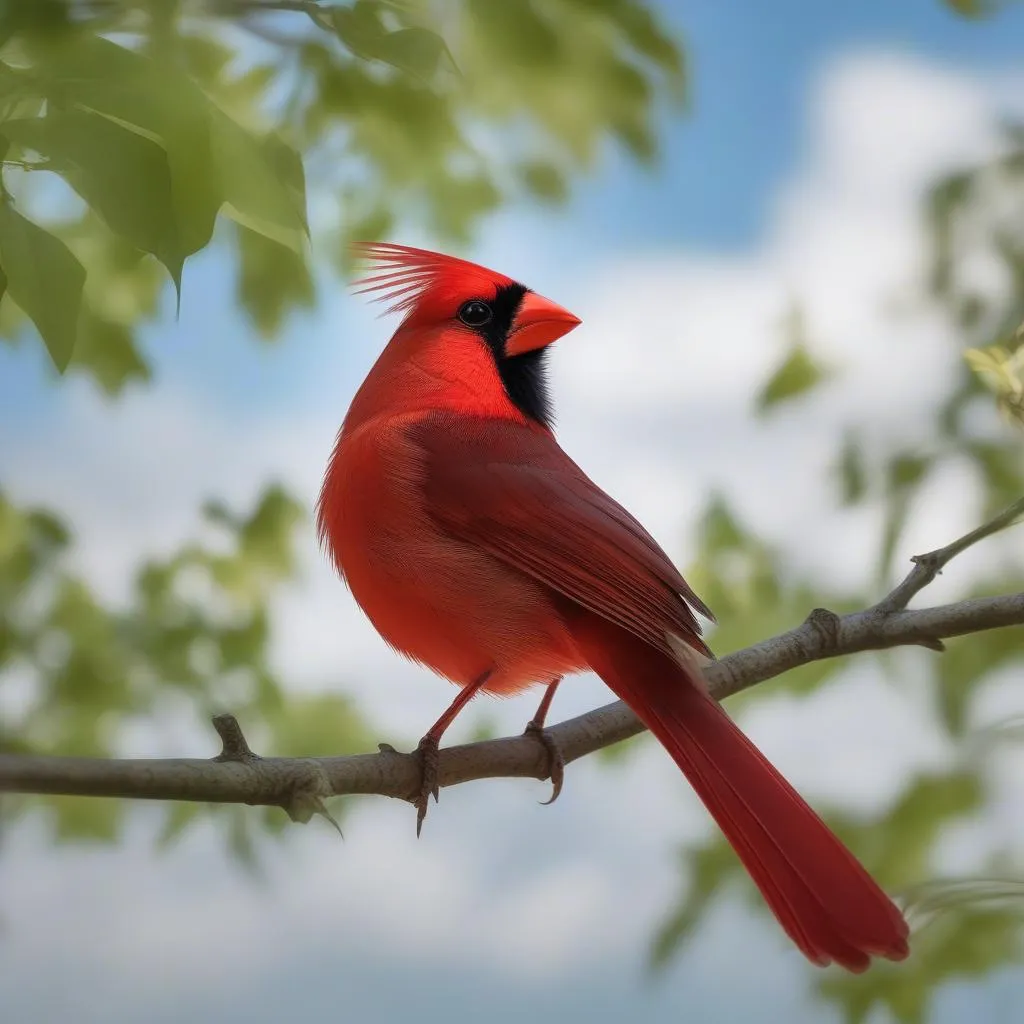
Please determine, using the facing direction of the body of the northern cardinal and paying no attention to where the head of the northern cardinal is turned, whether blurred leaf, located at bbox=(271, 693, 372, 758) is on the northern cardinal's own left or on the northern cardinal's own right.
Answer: on the northern cardinal's own right

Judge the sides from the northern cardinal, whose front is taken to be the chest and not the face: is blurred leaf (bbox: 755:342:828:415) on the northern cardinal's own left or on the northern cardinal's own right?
on the northern cardinal's own right

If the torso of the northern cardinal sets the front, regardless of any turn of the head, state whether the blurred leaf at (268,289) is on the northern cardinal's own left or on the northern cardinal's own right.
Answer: on the northern cardinal's own right

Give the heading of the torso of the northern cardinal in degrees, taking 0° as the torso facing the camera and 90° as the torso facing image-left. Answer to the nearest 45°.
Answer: approximately 90°
